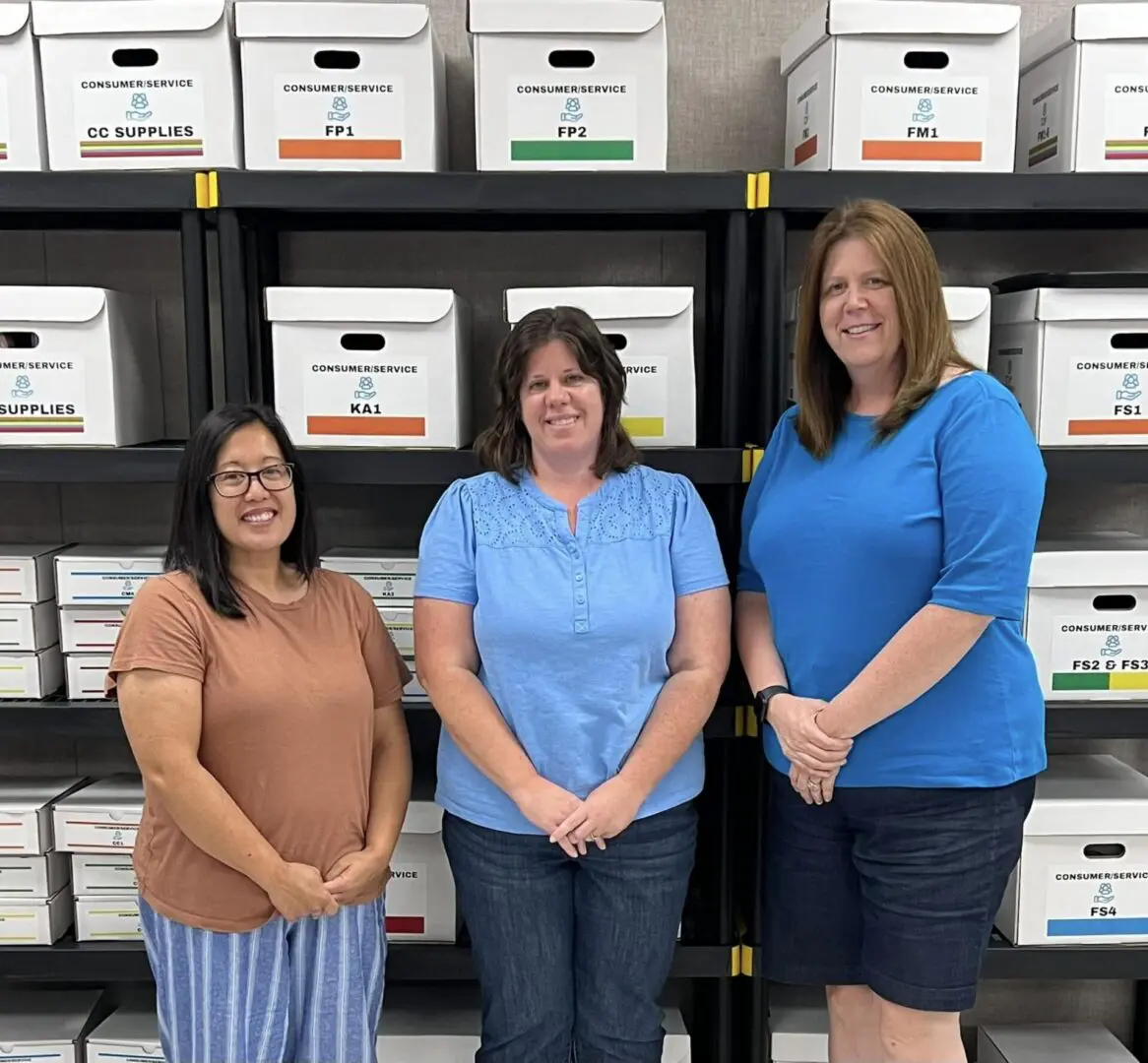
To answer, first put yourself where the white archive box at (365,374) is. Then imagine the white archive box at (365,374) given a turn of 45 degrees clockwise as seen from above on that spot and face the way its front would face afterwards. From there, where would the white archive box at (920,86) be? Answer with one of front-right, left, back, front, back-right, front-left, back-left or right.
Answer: back-left

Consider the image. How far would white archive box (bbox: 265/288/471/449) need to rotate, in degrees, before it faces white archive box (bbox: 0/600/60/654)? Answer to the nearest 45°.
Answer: approximately 90° to its right

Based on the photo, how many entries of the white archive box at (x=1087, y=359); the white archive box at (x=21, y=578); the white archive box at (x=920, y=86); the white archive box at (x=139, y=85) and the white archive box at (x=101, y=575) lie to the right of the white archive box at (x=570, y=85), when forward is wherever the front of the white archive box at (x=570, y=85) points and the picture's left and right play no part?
3

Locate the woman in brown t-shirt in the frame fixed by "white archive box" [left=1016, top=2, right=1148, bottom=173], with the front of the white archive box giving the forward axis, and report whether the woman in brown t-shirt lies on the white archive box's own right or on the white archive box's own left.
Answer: on the white archive box's own right

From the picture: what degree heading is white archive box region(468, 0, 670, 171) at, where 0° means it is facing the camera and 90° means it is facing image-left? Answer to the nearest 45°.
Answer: approximately 0°
